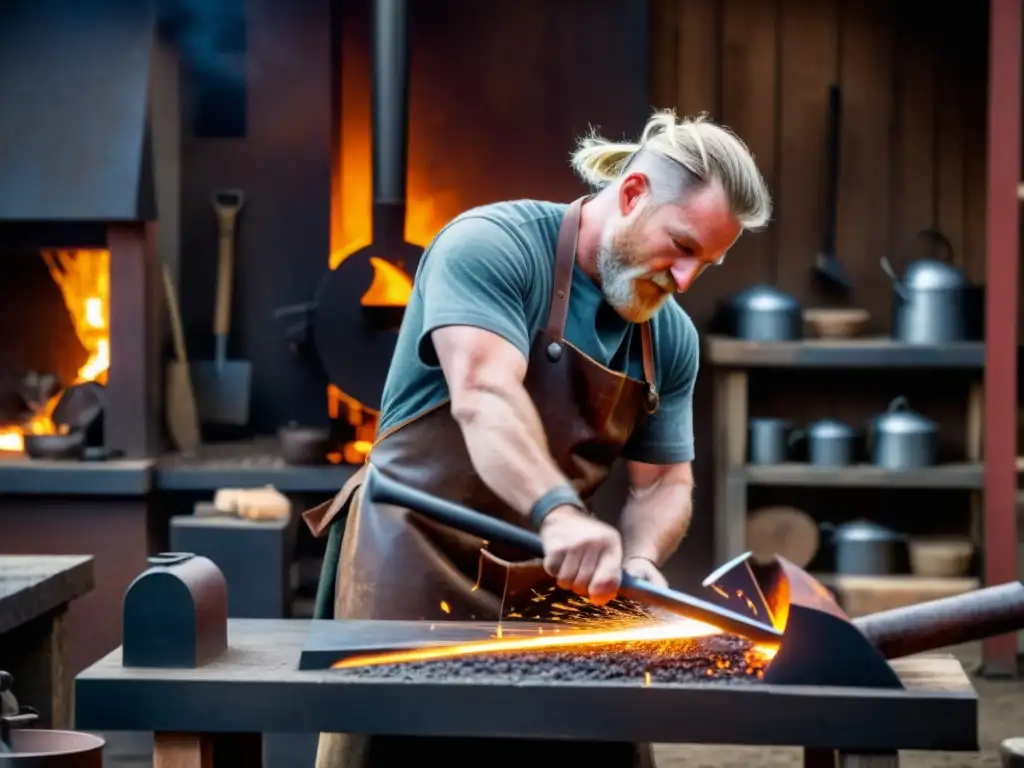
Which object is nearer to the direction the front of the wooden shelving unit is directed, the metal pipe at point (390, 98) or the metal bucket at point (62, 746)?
the metal bucket

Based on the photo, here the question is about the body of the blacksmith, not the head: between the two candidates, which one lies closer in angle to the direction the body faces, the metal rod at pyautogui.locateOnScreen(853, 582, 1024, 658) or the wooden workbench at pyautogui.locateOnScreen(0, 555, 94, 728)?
the metal rod

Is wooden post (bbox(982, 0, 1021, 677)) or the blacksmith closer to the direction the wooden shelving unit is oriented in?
the blacksmith

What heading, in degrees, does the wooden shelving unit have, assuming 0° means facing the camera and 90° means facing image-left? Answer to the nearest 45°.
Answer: approximately 0°

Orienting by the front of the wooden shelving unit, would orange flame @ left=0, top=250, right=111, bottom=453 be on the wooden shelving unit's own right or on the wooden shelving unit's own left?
on the wooden shelving unit's own right

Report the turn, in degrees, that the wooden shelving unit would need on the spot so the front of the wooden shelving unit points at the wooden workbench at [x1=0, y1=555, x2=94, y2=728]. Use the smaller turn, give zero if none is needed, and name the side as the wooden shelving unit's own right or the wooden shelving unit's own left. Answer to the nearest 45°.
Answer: approximately 45° to the wooden shelving unit's own right

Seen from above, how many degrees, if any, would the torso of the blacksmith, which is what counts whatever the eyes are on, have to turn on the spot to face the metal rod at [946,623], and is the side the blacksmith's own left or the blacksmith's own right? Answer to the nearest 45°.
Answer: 0° — they already face it

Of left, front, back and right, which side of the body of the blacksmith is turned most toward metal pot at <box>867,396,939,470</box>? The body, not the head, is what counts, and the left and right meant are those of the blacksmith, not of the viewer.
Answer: left

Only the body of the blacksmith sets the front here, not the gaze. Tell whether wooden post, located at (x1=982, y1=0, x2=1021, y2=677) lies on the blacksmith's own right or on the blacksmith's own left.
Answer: on the blacksmith's own left

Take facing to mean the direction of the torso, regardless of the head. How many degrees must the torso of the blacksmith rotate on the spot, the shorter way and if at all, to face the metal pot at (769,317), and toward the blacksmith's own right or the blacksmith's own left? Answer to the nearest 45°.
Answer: approximately 135° to the blacksmith's own left

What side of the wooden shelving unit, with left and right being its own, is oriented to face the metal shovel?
right

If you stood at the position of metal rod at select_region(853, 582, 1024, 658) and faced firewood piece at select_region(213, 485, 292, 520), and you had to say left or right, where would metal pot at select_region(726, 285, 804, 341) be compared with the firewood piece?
right

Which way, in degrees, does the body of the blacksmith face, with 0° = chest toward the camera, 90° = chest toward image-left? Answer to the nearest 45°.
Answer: approximately 315°

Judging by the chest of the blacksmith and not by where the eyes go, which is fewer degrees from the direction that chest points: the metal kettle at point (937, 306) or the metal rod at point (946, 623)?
the metal rod

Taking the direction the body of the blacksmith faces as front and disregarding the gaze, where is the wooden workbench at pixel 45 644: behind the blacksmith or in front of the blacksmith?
behind
